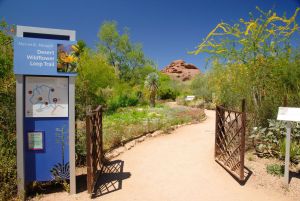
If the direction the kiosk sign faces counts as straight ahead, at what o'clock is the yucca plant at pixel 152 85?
The yucca plant is roughly at 7 o'clock from the kiosk sign.

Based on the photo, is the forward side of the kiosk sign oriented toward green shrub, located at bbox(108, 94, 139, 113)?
no

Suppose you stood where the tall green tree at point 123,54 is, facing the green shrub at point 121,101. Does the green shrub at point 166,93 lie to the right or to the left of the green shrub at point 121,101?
left

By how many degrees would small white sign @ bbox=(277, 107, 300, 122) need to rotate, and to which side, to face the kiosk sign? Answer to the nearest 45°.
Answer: approximately 45° to its right

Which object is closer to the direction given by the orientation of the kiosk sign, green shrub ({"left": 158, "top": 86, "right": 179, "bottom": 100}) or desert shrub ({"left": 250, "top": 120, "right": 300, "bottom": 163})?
the desert shrub

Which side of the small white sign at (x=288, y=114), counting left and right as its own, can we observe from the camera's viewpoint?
front

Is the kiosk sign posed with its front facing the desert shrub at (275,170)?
no

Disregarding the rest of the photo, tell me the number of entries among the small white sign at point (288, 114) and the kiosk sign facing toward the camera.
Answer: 2

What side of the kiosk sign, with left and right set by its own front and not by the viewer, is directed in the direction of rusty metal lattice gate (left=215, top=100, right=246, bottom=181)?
left

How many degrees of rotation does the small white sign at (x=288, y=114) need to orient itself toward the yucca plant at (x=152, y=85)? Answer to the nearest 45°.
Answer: approximately 135° to its right

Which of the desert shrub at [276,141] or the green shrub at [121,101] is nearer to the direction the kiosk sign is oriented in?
the desert shrub

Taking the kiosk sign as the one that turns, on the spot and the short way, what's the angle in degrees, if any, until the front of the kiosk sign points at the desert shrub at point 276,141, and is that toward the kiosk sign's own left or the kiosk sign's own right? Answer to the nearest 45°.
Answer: approximately 90° to the kiosk sign's own left

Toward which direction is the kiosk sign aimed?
toward the camera
